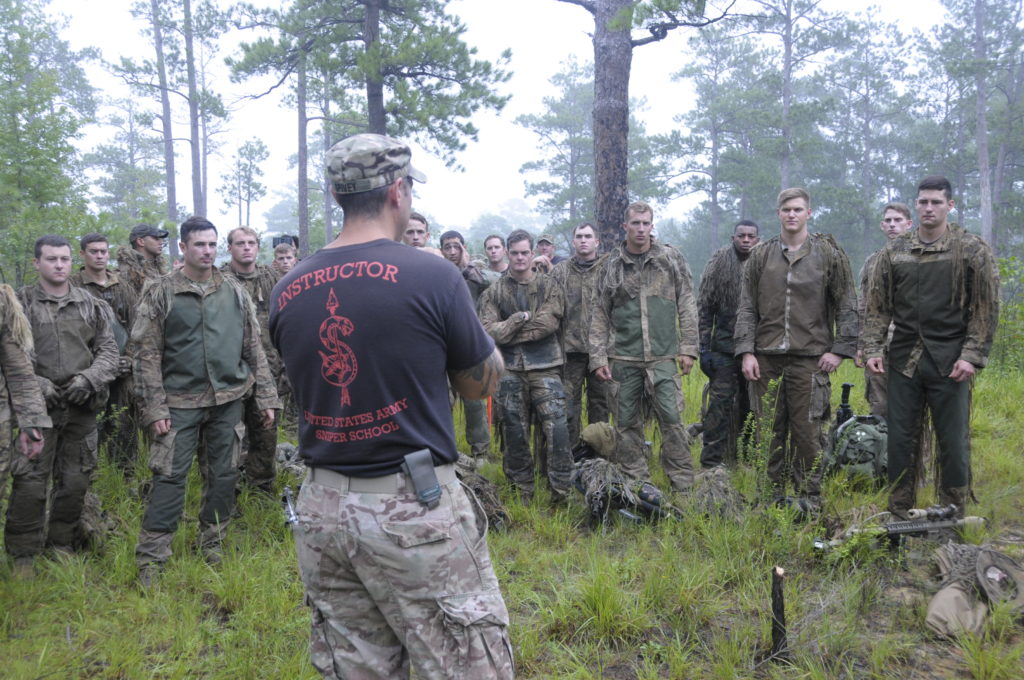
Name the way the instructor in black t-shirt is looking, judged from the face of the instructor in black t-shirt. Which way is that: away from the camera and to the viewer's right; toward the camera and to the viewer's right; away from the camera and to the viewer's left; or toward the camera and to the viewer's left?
away from the camera and to the viewer's right

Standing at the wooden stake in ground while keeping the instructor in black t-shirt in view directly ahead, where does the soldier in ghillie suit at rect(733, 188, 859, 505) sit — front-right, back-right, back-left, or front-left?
back-right

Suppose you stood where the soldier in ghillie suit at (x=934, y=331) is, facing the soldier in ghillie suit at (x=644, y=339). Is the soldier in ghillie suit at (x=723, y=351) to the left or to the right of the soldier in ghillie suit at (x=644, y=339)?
right

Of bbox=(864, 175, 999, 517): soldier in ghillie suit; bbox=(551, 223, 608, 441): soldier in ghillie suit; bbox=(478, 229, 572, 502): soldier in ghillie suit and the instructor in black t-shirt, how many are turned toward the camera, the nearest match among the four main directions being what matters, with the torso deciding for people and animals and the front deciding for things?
3

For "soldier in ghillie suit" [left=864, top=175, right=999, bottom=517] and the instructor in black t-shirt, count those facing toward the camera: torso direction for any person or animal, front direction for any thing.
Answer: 1

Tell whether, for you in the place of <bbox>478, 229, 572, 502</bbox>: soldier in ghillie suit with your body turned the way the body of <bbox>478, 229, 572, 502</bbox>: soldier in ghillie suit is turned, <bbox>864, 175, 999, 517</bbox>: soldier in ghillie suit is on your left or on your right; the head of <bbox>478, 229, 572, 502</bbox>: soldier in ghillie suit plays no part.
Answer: on your left

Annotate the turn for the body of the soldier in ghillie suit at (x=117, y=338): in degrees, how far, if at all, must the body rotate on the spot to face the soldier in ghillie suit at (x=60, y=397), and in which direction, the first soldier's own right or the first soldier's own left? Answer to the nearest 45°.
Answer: approximately 45° to the first soldier's own right

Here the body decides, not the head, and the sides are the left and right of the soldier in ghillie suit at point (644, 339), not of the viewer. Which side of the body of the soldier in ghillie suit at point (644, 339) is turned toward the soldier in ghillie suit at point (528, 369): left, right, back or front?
right
